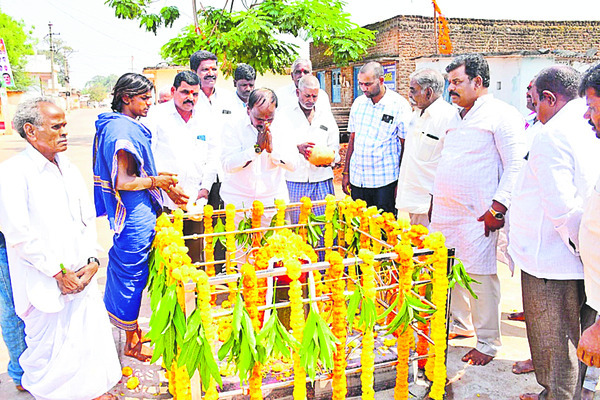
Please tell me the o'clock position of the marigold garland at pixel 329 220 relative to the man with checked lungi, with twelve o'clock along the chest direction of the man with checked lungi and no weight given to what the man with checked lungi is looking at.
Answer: The marigold garland is roughly at 12 o'clock from the man with checked lungi.

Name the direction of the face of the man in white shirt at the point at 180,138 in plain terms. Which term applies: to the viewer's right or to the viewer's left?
to the viewer's right

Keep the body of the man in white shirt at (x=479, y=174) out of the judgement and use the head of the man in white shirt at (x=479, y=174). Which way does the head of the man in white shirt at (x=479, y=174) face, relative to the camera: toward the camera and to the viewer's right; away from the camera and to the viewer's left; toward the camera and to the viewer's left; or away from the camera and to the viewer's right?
toward the camera and to the viewer's left

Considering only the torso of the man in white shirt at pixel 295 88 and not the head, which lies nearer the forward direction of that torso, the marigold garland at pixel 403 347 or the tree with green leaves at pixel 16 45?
the marigold garland

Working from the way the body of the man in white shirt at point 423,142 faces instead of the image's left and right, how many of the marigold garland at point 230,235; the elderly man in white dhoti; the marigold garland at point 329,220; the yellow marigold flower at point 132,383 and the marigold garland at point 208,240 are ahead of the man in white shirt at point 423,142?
5

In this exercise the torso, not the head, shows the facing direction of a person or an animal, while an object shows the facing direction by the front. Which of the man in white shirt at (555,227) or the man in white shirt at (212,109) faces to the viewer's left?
the man in white shirt at (555,227)

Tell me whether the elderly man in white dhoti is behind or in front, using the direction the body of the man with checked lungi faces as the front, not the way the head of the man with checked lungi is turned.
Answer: in front

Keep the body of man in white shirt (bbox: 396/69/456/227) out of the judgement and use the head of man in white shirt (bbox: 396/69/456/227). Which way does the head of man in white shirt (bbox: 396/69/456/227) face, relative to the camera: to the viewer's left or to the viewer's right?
to the viewer's left

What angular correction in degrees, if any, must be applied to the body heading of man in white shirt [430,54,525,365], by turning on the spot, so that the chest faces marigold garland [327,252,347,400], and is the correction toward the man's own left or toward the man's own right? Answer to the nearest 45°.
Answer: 0° — they already face it

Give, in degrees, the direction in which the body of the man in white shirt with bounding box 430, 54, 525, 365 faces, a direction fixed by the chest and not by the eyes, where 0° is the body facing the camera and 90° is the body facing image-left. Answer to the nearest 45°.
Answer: approximately 45°
